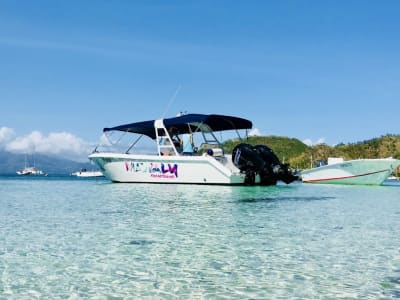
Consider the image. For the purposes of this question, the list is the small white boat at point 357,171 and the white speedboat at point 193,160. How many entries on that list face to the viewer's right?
1

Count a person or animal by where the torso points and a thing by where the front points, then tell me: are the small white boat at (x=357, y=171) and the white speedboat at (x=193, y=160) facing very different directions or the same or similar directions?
very different directions

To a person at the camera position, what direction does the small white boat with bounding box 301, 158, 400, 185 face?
facing to the right of the viewer

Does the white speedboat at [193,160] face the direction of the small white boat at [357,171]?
no

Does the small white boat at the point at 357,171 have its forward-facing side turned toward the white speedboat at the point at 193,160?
no

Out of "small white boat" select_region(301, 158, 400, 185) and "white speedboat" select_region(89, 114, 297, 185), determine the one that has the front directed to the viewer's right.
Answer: the small white boat

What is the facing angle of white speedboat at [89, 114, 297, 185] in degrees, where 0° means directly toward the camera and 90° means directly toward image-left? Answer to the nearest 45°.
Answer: approximately 135°
